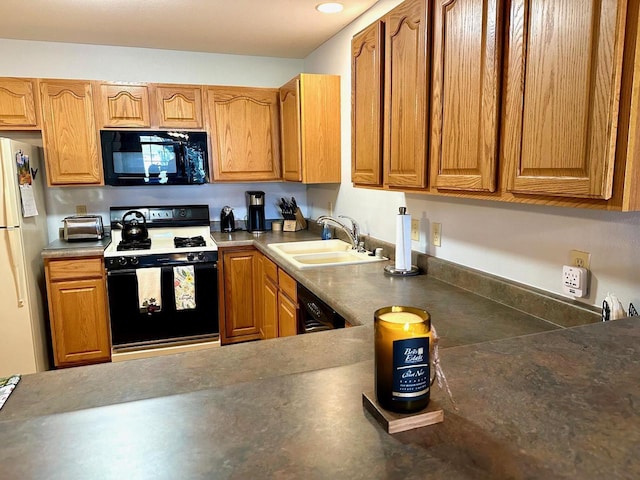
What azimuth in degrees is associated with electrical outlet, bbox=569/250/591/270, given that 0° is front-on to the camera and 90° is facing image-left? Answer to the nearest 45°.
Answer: approximately 45°

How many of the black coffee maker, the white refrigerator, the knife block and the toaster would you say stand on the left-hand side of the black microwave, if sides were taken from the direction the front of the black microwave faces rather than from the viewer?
2

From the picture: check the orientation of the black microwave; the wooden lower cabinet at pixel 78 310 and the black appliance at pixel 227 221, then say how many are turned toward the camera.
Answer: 3

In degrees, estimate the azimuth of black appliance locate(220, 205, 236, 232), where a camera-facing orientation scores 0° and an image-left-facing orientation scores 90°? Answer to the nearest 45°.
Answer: approximately 0°
